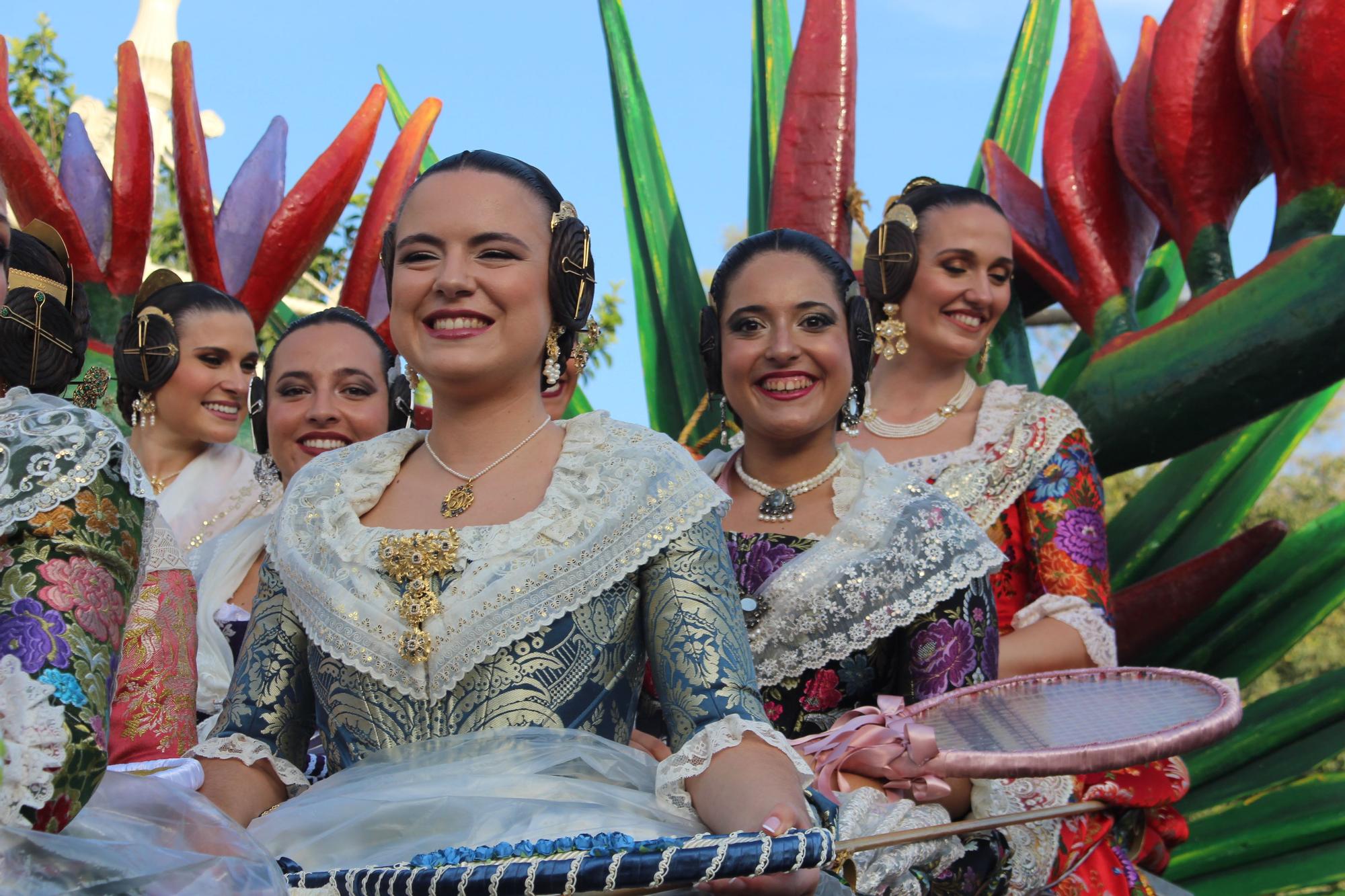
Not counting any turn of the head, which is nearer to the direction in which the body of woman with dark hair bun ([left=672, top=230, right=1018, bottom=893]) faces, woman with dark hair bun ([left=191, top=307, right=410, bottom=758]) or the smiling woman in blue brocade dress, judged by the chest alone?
the smiling woman in blue brocade dress

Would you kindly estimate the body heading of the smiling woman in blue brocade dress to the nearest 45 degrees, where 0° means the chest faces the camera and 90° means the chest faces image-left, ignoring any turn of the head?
approximately 45°

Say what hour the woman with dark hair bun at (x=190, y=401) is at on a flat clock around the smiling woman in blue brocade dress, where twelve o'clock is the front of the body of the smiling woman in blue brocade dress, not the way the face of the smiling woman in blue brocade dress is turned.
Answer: The woman with dark hair bun is roughly at 4 o'clock from the smiling woman in blue brocade dress.

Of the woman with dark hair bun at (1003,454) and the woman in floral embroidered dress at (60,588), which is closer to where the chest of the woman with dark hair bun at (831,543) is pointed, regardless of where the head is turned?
the woman in floral embroidered dress

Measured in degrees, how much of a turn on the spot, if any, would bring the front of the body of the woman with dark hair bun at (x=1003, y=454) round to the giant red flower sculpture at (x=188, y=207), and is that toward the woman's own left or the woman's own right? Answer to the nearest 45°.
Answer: approximately 90° to the woman's own right

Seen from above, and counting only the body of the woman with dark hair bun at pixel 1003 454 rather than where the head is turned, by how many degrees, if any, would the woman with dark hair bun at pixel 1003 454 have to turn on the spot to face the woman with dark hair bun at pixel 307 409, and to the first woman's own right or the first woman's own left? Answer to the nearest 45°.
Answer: approximately 45° to the first woman's own right

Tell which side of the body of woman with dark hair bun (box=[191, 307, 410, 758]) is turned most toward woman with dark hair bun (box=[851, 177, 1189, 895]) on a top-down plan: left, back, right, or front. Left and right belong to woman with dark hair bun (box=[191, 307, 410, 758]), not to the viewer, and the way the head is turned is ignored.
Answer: left

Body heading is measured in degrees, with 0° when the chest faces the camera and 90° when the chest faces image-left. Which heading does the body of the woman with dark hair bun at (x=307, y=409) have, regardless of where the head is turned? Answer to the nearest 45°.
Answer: approximately 0°

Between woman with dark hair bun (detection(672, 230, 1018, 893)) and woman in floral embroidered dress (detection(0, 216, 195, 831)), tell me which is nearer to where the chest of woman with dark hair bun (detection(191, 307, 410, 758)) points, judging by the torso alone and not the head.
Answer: the woman in floral embroidered dress

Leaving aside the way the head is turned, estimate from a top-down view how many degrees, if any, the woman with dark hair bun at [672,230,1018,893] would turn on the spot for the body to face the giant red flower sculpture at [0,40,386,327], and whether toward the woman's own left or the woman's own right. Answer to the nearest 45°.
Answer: approximately 90° to the woman's own right
